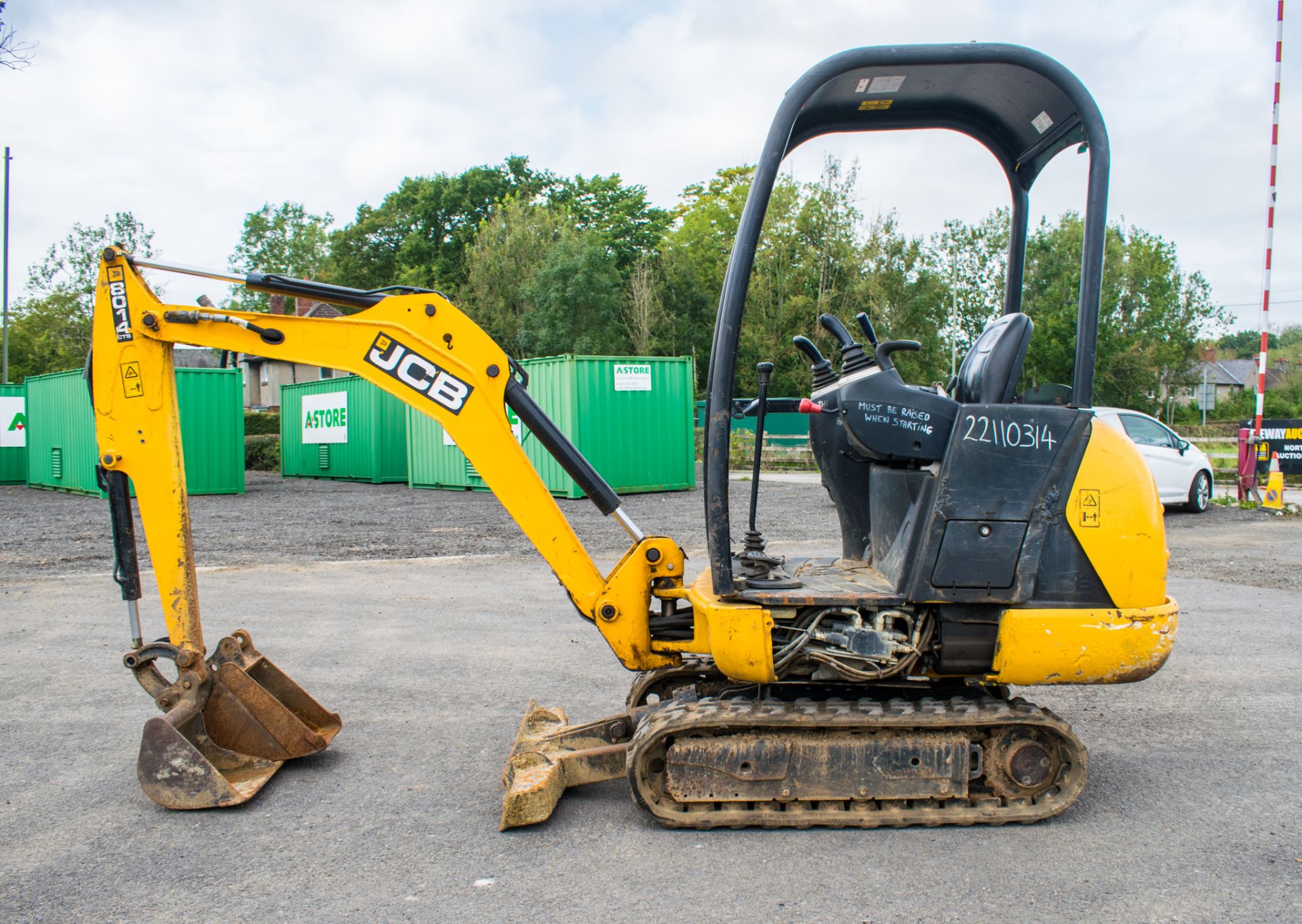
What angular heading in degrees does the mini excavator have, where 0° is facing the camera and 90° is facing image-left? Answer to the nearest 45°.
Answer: approximately 90°

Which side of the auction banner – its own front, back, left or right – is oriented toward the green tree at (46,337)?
right

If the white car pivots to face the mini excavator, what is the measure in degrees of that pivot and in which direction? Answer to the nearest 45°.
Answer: approximately 135° to its right

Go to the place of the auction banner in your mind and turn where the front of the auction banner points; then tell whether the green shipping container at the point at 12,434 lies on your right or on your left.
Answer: on your right

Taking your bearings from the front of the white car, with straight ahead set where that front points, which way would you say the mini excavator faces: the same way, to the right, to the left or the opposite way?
the opposite way

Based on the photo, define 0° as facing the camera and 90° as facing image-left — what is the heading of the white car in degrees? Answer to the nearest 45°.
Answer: approximately 225°

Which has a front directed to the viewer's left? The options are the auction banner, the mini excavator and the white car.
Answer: the mini excavator

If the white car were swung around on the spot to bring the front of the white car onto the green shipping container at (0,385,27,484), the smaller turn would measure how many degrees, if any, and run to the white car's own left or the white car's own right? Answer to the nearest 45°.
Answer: approximately 135° to the white car's own left

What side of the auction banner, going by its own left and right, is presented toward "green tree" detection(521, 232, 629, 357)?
right

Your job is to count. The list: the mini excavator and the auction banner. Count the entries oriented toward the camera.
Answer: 1

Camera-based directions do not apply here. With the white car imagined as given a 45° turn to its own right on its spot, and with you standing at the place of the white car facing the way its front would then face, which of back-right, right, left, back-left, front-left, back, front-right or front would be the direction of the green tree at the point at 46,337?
back

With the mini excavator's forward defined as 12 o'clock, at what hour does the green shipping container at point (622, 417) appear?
The green shipping container is roughly at 3 o'clock from the mini excavator.

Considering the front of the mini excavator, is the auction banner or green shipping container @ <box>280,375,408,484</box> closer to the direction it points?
the green shipping container

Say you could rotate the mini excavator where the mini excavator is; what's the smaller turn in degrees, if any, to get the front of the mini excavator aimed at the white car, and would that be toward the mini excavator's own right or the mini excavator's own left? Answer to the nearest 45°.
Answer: approximately 135° to the mini excavator's own right
